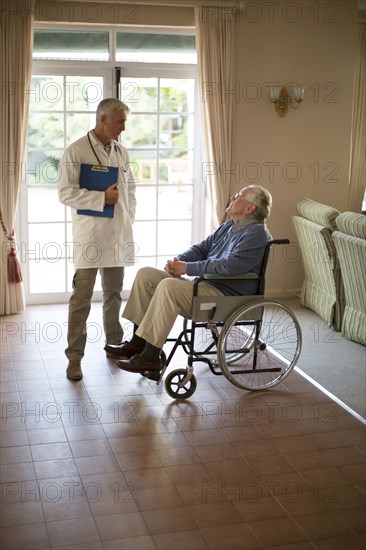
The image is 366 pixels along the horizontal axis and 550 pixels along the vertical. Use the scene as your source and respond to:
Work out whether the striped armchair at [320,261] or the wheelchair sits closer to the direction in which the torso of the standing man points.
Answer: the wheelchair

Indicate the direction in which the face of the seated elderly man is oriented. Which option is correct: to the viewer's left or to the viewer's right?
to the viewer's left

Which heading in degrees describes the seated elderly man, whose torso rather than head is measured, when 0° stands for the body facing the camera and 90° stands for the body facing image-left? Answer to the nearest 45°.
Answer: approximately 90°

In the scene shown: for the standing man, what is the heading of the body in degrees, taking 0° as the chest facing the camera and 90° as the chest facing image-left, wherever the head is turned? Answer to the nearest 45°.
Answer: approximately 315°
